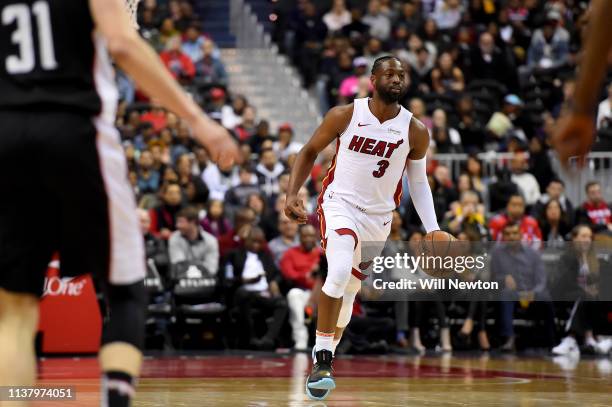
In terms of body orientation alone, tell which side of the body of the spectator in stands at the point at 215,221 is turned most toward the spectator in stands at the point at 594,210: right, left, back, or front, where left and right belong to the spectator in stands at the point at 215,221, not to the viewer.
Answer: left

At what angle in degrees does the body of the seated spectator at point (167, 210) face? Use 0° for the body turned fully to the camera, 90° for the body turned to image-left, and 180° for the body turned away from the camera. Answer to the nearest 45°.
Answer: approximately 315°

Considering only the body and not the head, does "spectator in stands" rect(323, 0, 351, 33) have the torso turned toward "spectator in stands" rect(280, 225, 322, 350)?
yes

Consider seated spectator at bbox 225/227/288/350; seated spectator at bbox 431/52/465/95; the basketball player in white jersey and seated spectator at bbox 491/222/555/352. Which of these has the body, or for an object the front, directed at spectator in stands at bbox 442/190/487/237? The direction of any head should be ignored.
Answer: seated spectator at bbox 431/52/465/95

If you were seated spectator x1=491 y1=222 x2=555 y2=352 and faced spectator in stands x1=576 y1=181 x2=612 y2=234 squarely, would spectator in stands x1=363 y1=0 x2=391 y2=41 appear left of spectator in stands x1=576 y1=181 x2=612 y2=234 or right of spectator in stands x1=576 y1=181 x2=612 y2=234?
left
